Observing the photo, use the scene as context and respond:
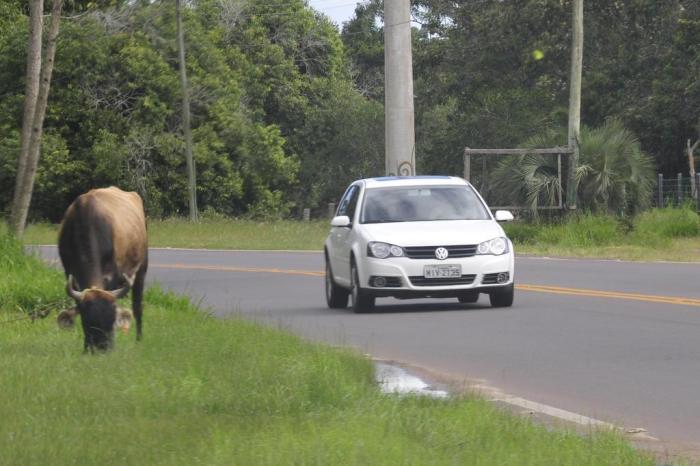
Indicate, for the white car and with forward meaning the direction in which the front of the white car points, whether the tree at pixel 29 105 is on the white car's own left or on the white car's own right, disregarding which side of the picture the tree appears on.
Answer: on the white car's own right

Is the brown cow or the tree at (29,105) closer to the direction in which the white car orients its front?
the brown cow

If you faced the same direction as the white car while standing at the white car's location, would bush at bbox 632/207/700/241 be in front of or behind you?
behind

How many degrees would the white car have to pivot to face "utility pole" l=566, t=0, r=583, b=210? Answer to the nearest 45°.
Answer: approximately 180°

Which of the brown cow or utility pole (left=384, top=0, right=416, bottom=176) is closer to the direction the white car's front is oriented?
the brown cow

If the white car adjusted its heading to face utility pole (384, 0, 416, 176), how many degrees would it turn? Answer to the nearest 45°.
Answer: approximately 180°

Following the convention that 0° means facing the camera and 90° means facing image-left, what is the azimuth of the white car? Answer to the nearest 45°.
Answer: approximately 0°
